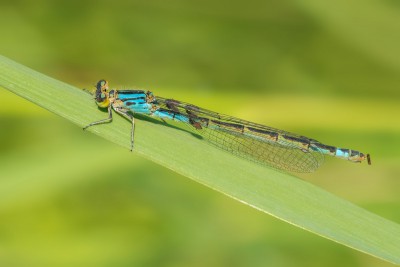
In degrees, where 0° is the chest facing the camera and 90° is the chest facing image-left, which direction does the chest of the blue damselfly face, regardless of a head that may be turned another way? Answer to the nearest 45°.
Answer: approximately 90°
